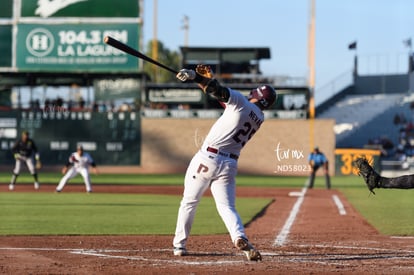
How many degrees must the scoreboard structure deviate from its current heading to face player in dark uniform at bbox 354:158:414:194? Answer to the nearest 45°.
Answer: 0° — it already faces them

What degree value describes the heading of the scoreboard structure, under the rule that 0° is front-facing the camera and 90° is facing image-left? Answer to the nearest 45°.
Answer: approximately 0°
